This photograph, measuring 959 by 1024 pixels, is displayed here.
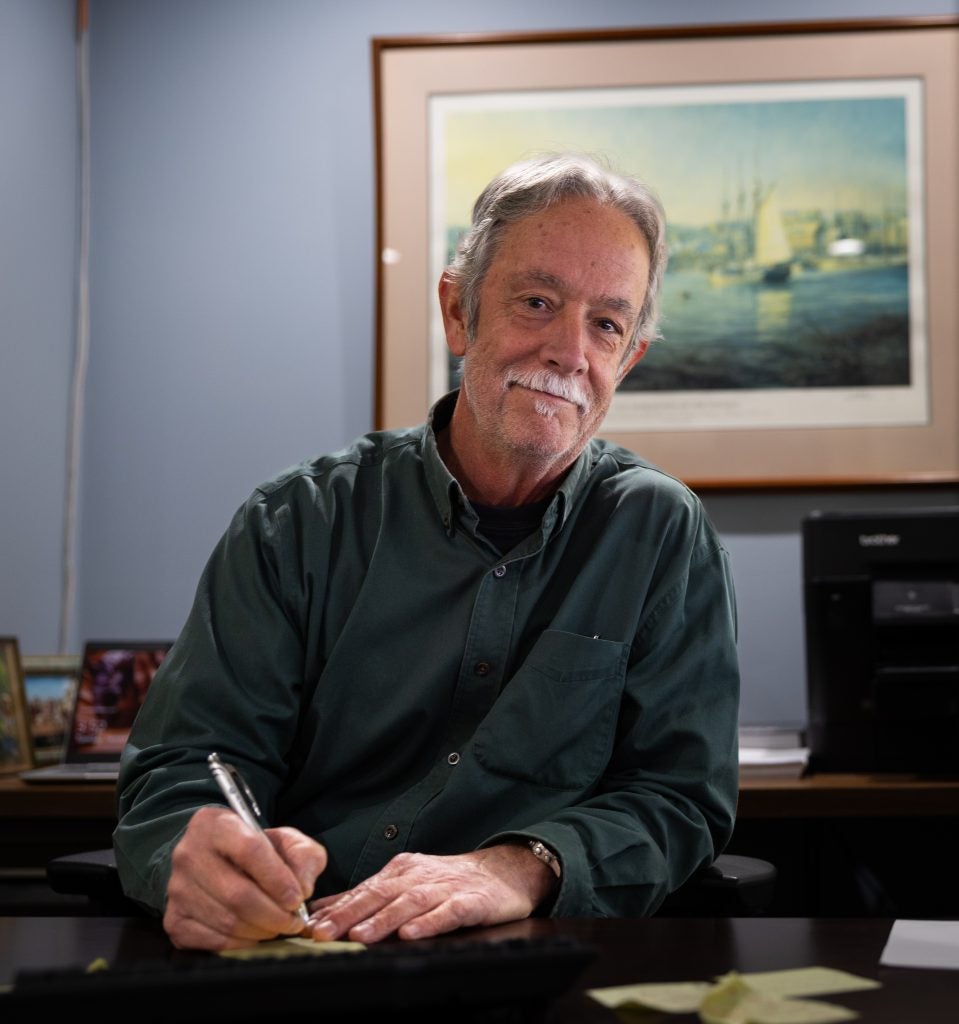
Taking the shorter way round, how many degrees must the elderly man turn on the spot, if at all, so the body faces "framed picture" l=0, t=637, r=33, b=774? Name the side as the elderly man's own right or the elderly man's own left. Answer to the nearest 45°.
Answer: approximately 135° to the elderly man's own right

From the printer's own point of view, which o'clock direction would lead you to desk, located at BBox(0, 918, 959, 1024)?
The desk is roughly at 12 o'clock from the printer.

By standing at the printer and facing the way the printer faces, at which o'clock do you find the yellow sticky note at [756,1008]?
The yellow sticky note is roughly at 12 o'clock from the printer.

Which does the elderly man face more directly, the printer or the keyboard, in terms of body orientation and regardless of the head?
the keyboard

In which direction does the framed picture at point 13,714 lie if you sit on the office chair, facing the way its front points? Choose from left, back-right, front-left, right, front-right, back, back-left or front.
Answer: back-right

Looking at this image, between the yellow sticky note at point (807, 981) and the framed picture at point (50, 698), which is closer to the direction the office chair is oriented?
the yellow sticky note
